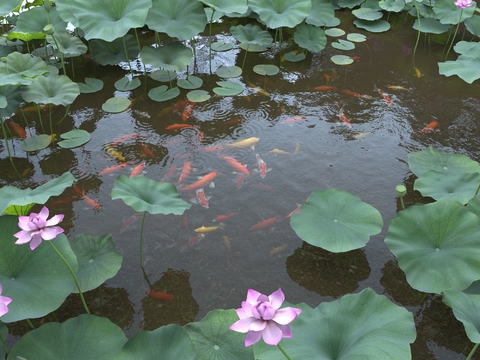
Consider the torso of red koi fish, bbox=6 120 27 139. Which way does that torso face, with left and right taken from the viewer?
facing the viewer and to the right of the viewer

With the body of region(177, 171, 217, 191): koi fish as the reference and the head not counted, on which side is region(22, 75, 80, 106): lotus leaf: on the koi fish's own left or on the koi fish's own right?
on the koi fish's own left

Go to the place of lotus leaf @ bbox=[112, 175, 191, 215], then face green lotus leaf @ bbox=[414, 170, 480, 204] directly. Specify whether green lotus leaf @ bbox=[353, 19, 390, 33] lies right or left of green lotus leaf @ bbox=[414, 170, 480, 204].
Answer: left

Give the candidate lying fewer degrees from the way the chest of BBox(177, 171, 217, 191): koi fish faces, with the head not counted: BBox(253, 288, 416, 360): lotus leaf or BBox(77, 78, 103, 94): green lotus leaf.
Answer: the green lotus leaf

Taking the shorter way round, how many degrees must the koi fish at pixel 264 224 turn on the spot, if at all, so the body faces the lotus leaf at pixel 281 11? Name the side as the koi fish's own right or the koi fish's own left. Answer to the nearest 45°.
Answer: approximately 45° to the koi fish's own left

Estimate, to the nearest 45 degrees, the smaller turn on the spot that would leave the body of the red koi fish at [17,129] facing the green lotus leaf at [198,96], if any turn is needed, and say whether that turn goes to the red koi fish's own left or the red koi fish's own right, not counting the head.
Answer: approximately 45° to the red koi fish's own left

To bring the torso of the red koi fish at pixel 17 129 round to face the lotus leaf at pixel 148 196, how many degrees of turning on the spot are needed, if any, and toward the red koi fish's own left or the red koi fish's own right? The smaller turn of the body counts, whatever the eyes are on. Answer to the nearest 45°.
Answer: approximately 45° to the red koi fish's own right

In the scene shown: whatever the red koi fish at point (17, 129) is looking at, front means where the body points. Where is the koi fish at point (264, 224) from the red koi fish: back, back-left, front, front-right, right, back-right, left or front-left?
front
